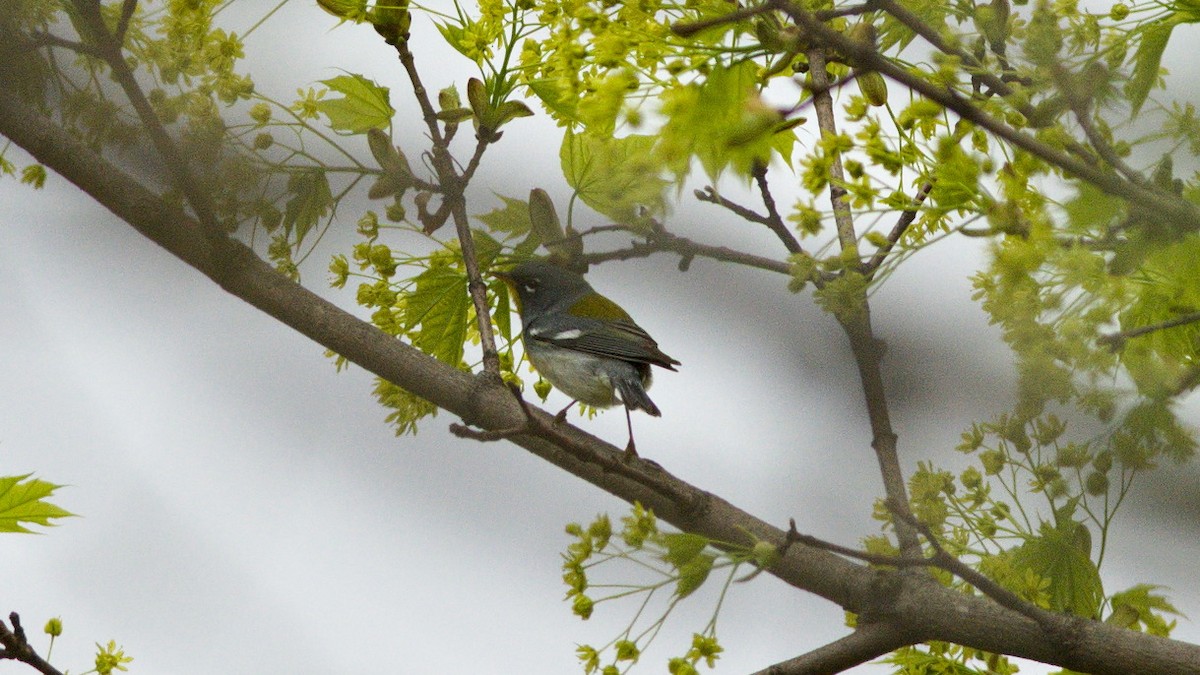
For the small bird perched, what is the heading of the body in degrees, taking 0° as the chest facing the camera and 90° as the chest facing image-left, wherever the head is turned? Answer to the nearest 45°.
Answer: approximately 90°
